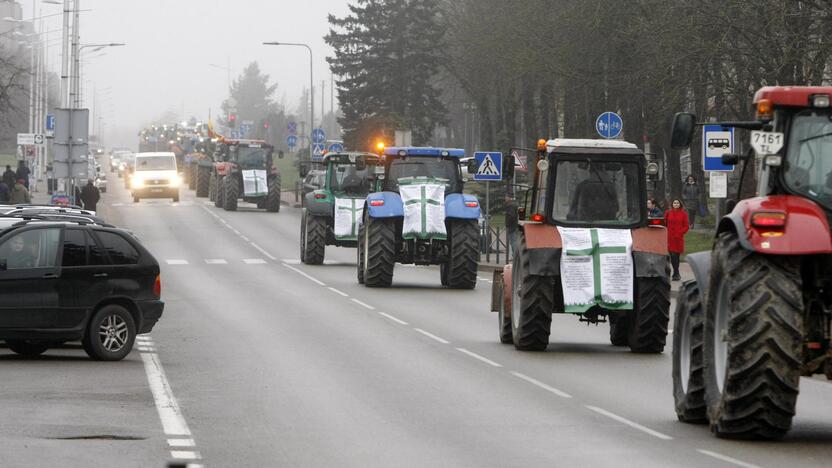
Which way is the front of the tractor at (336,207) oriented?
away from the camera

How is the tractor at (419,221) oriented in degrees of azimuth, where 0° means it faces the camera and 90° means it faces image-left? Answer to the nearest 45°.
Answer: approximately 180°

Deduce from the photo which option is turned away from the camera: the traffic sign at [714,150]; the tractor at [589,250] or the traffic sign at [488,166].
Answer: the tractor

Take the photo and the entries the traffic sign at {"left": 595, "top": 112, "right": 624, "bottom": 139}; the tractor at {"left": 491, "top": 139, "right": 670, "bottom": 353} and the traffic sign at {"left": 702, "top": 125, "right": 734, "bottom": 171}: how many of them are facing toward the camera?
2

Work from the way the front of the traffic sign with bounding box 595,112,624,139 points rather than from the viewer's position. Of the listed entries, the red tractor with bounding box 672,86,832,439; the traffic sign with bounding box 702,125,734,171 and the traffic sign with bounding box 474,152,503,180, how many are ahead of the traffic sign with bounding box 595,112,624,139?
2

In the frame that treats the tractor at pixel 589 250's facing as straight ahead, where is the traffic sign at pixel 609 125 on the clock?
The traffic sign is roughly at 12 o'clock from the tractor.

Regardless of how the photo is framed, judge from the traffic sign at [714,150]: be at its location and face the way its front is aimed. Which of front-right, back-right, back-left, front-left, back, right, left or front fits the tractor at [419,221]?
back-right

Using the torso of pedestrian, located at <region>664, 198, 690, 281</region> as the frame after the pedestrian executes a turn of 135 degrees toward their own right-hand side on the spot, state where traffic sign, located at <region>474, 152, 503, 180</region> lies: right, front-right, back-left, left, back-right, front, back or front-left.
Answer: front

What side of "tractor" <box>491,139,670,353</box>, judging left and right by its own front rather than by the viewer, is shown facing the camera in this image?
back
